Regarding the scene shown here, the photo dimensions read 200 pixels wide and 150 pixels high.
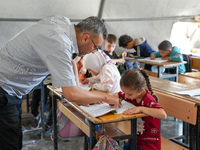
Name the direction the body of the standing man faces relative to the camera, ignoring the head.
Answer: to the viewer's right

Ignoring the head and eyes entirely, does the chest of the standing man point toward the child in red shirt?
yes

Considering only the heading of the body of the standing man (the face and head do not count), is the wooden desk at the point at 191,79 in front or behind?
in front

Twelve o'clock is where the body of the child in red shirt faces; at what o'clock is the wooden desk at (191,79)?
The wooden desk is roughly at 5 o'clock from the child in red shirt.
